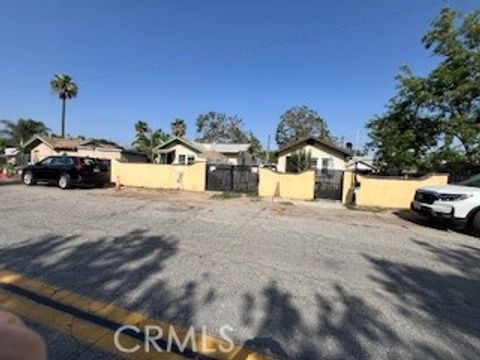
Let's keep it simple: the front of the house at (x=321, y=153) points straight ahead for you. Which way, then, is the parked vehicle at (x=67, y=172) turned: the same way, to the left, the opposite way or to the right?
to the right

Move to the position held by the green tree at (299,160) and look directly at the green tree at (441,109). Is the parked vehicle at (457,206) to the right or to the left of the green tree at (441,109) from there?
right

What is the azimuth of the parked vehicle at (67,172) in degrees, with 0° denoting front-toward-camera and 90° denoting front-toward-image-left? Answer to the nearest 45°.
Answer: approximately 135°

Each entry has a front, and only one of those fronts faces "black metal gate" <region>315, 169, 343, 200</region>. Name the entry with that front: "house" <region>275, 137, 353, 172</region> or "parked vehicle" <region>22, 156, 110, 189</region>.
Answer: the house

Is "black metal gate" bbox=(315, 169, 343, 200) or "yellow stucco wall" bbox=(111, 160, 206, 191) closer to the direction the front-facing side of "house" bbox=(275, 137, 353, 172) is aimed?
the black metal gate

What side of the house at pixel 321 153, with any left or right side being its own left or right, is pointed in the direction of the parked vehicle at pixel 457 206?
front

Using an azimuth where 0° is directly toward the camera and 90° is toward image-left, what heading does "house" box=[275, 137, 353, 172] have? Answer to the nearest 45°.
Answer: approximately 0°

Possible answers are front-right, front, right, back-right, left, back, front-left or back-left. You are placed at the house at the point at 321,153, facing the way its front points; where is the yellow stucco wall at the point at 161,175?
front-right

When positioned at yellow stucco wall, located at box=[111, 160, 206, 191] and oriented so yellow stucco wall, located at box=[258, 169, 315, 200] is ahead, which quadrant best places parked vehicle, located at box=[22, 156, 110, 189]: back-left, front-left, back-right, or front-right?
back-right

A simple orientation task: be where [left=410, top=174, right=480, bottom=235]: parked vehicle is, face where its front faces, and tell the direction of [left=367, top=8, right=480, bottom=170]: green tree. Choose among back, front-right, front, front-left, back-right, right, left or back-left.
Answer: back-right

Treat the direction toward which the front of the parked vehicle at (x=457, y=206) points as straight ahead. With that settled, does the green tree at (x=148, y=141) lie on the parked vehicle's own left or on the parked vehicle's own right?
on the parked vehicle's own right

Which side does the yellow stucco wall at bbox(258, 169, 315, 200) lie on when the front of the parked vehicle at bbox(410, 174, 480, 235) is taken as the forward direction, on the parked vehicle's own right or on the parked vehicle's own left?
on the parked vehicle's own right

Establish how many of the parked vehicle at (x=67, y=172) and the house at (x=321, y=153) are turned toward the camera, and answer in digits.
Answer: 1
